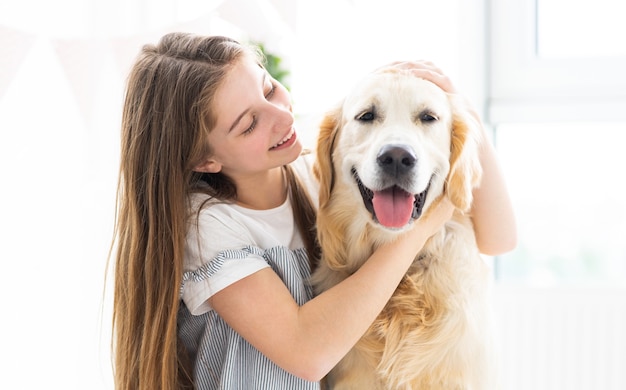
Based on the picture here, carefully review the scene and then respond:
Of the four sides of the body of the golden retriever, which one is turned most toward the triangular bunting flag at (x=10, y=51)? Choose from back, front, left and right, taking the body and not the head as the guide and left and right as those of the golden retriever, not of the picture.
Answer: right

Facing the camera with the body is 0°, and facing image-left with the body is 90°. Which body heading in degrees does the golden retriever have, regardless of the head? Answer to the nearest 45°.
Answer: approximately 0°

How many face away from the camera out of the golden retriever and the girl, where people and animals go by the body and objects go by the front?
0

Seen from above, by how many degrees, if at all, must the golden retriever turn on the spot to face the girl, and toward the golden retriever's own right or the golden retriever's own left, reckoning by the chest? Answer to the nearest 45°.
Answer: approximately 90° to the golden retriever's own right

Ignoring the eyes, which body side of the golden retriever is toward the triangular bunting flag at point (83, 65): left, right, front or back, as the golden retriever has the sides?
back
